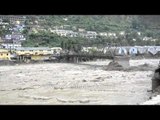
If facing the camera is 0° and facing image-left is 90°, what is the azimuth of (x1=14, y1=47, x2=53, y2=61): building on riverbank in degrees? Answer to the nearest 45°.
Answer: approximately 0°

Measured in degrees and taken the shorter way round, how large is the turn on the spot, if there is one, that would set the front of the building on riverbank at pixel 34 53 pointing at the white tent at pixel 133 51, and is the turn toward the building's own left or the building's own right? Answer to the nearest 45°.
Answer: approximately 90° to the building's own left

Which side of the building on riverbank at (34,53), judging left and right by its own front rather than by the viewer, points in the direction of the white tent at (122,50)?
left

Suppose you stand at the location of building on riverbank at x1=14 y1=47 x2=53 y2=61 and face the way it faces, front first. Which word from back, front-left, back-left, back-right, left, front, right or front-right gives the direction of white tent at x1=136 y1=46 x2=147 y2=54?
left
